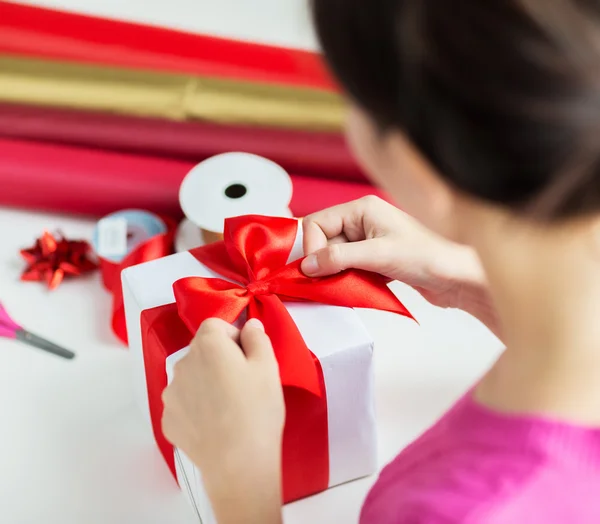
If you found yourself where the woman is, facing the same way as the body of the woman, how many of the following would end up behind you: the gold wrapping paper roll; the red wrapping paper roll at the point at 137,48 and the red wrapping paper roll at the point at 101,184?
0

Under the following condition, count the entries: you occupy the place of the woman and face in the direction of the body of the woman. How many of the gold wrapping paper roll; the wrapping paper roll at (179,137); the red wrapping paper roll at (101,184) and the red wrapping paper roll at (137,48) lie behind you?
0

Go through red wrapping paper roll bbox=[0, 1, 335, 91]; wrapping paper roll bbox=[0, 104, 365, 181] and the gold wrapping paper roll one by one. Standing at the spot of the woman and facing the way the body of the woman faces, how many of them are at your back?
0

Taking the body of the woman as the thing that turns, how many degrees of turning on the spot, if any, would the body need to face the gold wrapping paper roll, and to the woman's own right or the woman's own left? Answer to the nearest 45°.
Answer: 0° — they already face it

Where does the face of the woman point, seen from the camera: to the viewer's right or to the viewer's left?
to the viewer's left

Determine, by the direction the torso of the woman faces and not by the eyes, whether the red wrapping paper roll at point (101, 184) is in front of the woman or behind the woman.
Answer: in front

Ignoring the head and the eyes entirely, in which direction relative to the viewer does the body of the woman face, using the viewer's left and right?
facing away from the viewer and to the left of the viewer

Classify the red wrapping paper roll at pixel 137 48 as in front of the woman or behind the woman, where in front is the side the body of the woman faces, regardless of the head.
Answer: in front

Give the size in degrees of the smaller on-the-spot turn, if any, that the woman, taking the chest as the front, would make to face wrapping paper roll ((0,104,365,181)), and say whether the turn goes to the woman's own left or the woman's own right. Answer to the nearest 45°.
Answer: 0° — they already face it
